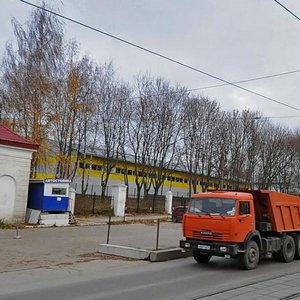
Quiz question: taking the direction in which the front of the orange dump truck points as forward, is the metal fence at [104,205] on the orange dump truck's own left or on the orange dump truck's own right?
on the orange dump truck's own right

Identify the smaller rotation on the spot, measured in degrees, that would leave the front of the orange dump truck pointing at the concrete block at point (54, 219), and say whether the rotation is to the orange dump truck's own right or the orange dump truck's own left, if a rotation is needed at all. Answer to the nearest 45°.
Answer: approximately 90° to the orange dump truck's own right

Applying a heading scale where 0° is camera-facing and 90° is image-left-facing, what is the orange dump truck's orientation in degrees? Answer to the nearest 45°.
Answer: approximately 45°

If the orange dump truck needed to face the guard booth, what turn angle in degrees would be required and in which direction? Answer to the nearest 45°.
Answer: approximately 90° to its right

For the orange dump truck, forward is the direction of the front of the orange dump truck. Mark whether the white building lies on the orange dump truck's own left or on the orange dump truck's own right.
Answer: on the orange dump truck's own right

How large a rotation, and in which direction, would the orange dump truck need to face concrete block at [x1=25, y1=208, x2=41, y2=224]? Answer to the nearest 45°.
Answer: approximately 90° to its right

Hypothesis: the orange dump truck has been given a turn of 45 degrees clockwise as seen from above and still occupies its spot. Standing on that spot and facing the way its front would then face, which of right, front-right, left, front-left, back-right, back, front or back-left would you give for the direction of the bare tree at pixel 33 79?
front-right
